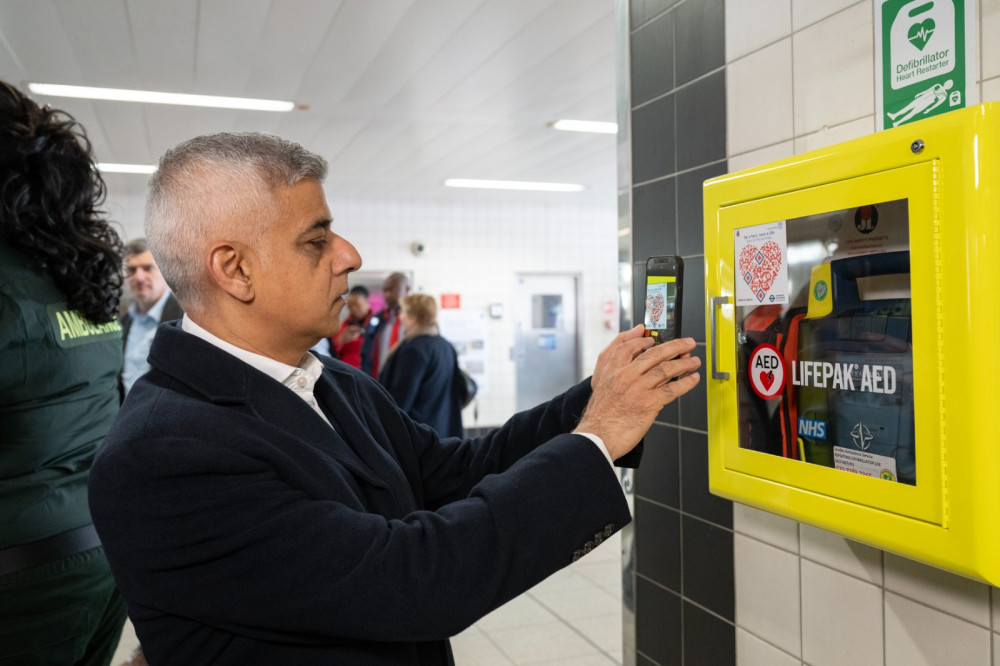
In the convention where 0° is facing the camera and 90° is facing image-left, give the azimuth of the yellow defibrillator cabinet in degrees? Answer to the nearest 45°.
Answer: approximately 45°

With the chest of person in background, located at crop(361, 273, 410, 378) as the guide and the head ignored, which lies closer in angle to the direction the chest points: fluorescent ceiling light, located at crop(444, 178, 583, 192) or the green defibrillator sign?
the green defibrillator sign

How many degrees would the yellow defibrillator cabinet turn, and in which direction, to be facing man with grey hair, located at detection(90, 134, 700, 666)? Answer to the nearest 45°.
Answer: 0° — it already faces them

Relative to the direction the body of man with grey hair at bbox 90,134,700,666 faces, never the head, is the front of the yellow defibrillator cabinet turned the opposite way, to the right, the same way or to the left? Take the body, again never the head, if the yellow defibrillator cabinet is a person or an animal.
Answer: the opposite way

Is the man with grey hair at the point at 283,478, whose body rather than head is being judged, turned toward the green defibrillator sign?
yes

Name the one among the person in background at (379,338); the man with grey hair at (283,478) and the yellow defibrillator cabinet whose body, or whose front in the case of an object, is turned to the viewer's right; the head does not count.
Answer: the man with grey hair

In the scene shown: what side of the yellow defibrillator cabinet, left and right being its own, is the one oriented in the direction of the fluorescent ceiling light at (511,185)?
right

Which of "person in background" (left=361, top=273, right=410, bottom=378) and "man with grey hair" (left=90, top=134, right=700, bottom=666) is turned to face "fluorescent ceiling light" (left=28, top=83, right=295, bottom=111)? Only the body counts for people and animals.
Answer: the person in background

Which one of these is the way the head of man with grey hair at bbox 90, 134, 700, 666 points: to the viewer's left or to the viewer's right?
to the viewer's right

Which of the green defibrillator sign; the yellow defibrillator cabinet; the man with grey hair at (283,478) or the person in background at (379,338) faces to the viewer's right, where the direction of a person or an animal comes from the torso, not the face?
the man with grey hair

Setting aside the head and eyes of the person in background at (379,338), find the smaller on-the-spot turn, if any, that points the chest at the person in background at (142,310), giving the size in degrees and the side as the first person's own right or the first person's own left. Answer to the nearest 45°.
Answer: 0° — they already face them

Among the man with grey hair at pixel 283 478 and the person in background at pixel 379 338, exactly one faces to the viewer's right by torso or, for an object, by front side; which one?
the man with grey hair

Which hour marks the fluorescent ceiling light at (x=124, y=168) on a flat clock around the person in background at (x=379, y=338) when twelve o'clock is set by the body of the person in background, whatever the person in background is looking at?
The fluorescent ceiling light is roughly at 2 o'clock from the person in background.
